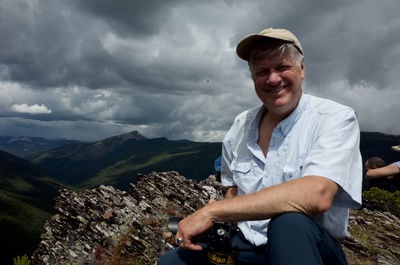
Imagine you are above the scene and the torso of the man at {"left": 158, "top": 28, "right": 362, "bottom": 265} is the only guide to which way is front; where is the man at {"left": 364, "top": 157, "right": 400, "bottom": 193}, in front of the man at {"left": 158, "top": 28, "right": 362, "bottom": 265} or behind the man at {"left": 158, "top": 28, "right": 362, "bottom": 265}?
behind

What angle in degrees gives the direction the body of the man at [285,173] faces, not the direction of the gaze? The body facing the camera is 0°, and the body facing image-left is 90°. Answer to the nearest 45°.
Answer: approximately 45°
